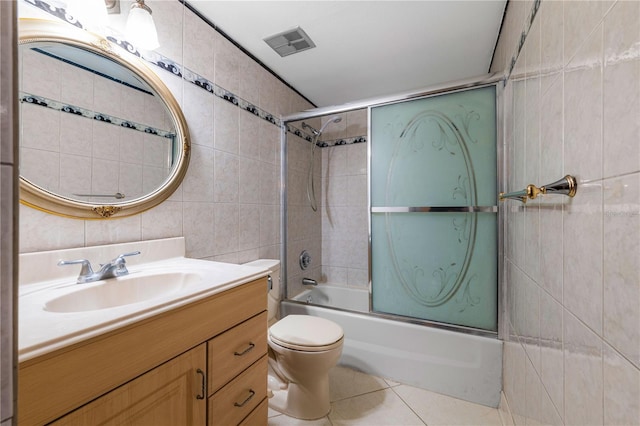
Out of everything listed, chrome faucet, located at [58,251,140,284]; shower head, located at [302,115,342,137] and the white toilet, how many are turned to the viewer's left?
0

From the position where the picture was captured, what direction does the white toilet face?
facing the viewer and to the right of the viewer

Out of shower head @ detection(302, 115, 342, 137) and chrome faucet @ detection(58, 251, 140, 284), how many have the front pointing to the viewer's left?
0

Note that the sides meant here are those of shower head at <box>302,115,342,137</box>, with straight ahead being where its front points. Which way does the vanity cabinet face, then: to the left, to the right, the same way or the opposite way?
the same way

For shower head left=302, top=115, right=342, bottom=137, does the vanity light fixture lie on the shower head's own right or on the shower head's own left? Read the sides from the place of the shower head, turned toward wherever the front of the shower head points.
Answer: on the shower head's own right

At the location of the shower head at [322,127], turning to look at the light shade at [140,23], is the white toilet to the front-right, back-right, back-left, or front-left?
front-left

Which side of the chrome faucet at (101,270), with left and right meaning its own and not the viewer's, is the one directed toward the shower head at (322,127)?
left

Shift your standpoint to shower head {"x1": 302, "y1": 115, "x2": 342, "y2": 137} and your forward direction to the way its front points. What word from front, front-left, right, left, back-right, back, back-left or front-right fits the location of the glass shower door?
front-right

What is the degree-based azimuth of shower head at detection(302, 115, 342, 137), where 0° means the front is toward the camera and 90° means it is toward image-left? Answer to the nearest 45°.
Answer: approximately 270°

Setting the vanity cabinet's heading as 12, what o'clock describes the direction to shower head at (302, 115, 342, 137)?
The shower head is roughly at 9 o'clock from the vanity cabinet.
